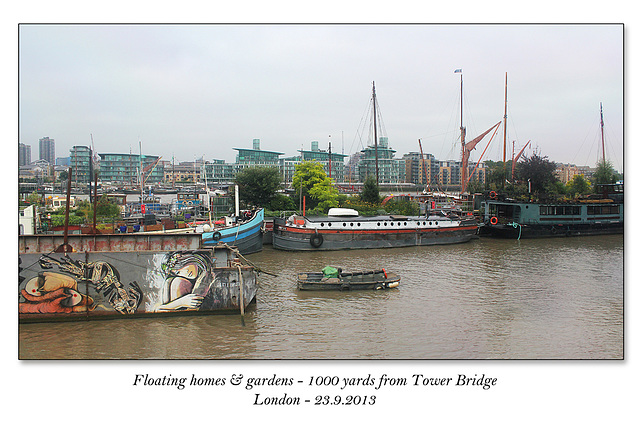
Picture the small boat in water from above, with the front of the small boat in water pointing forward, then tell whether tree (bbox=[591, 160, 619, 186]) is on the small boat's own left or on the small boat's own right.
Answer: on the small boat's own left

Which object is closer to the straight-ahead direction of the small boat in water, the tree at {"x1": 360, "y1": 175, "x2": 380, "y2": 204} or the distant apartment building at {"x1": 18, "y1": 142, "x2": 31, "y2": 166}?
the tree

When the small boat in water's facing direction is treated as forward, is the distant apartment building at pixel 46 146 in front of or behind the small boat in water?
behind

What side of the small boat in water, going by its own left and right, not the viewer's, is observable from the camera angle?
right

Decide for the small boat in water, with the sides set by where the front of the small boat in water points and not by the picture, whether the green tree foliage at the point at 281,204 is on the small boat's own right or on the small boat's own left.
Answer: on the small boat's own left

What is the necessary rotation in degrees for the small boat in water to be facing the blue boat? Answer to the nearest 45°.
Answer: approximately 135° to its left
